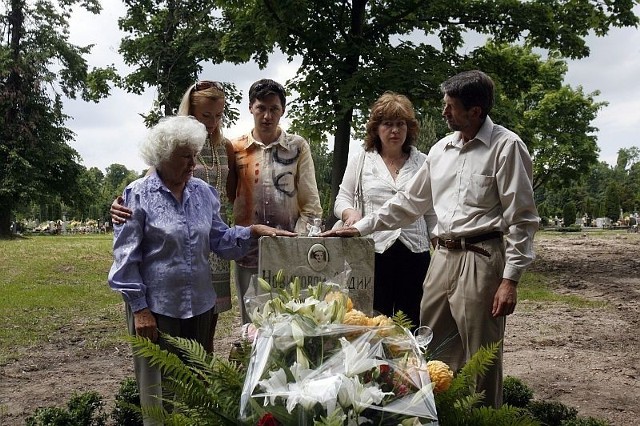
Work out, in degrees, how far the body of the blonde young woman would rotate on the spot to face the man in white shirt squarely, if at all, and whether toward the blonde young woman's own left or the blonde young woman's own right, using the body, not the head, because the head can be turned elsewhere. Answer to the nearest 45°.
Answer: approximately 45° to the blonde young woman's own left

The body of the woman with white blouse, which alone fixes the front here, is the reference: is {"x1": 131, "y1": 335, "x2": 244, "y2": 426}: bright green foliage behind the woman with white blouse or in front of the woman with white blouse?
in front

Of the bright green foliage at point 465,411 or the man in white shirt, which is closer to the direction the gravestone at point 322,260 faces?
the bright green foliage

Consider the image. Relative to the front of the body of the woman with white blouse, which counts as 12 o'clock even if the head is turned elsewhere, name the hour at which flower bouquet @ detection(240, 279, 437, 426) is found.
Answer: The flower bouquet is roughly at 12 o'clock from the woman with white blouse.

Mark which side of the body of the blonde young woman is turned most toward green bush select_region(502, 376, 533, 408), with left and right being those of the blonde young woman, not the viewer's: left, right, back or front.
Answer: left

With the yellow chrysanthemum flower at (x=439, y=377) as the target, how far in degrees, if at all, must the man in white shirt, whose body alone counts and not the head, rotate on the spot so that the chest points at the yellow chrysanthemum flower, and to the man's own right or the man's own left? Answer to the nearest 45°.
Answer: approximately 45° to the man's own left

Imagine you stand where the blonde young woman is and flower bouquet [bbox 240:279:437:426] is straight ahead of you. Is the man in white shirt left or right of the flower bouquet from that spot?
left

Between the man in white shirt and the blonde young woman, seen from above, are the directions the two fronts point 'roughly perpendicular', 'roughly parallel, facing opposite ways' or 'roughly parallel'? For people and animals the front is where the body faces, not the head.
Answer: roughly perpendicular

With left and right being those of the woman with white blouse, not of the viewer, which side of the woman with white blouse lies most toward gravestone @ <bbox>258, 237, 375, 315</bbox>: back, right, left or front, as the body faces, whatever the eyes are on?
front
